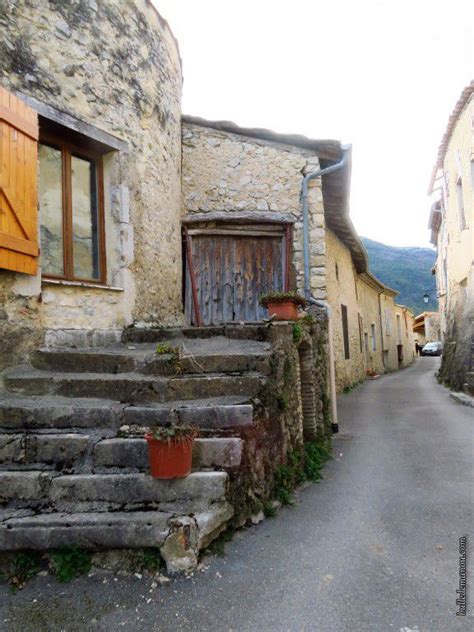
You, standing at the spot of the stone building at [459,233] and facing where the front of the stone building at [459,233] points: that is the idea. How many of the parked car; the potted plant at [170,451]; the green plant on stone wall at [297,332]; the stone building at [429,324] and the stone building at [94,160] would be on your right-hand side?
2

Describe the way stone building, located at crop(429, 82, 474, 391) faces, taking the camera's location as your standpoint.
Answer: facing to the left of the viewer

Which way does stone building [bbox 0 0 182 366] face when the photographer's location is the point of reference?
facing the viewer and to the right of the viewer

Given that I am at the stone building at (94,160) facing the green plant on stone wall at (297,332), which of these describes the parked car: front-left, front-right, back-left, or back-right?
front-left

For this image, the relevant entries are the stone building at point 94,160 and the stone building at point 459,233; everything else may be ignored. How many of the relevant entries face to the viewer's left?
1

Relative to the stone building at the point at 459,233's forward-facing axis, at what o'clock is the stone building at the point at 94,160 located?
the stone building at the point at 94,160 is roughly at 10 o'clock from the stone building at the point at 459,233.

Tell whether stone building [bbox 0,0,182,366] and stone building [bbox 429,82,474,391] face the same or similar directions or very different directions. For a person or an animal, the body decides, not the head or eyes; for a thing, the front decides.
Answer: very different directions

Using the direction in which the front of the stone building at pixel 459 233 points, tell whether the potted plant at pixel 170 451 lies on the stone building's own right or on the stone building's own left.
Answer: on the stone building's own left

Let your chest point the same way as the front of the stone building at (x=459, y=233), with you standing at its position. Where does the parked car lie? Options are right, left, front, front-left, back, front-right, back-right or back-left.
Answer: right

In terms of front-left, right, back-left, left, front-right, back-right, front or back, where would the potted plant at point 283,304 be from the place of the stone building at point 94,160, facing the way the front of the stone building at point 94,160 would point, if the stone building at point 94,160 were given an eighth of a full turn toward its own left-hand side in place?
front

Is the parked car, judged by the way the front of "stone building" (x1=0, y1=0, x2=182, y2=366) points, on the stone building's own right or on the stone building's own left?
on the stone building's own left

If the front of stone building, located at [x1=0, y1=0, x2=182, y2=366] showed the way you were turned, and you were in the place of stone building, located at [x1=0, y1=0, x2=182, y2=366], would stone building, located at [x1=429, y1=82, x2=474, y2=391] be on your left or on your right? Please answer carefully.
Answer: on your left

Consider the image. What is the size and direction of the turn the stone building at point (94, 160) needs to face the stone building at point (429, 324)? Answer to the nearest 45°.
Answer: approximately 90° to its left
